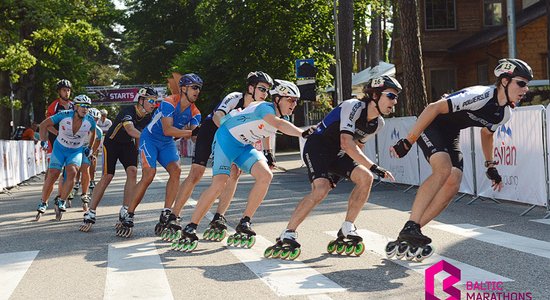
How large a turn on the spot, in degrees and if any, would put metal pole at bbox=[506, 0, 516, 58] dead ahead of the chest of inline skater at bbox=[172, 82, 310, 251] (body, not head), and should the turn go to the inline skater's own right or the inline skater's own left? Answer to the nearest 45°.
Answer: approximately 90° to the inline skater's own left

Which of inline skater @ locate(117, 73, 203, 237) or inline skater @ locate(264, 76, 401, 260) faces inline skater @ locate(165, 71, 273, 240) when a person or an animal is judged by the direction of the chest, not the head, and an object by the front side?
inline skater @ locate(117, 73, 203, 237)

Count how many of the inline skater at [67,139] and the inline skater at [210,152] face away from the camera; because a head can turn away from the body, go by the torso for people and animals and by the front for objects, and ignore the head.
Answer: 0

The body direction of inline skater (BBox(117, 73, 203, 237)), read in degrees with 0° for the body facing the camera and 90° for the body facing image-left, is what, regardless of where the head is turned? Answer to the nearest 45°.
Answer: approximately 315°

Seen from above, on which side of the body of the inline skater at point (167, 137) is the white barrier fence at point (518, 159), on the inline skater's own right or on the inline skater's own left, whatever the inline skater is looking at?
on the inline skater's own left

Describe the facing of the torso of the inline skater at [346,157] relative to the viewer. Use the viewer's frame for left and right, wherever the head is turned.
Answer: facing the viewer and to the right of the viewer

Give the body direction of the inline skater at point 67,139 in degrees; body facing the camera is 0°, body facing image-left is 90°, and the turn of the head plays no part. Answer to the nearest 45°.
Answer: approximately 0°
